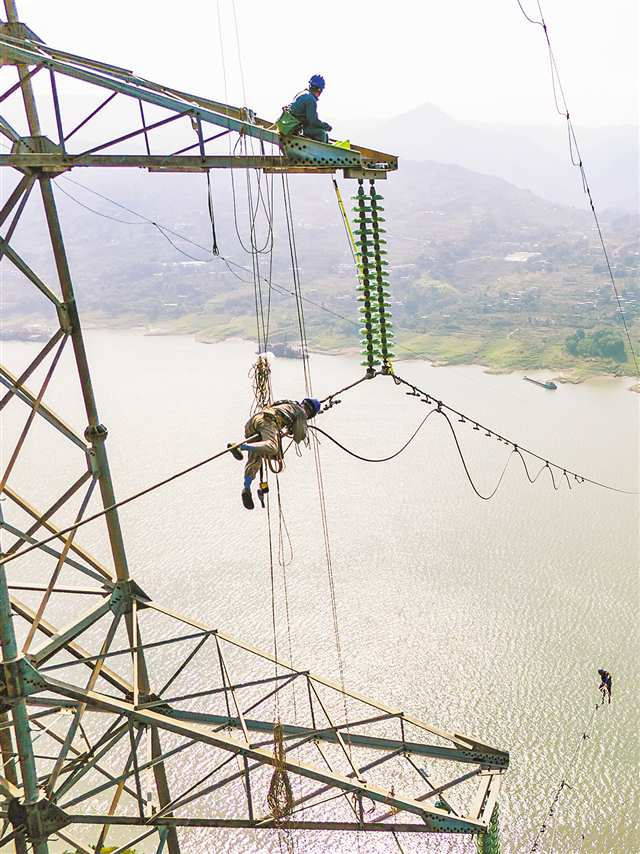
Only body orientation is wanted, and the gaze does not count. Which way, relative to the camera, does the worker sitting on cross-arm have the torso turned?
to the viewer's right

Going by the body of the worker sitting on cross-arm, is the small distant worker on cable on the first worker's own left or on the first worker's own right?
on the first worker's own left
